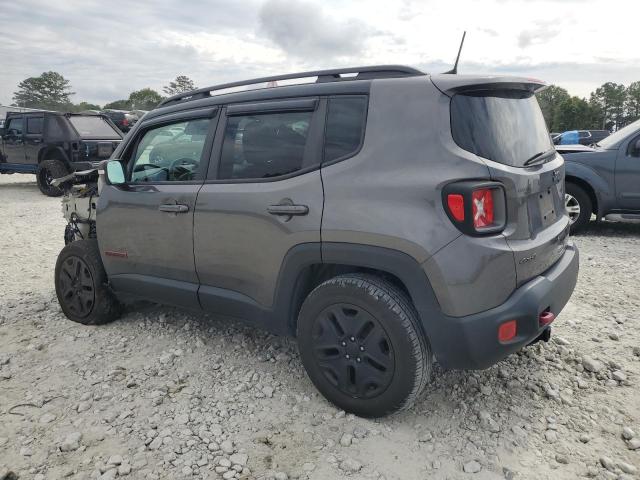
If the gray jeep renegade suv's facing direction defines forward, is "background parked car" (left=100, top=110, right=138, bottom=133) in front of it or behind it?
in front

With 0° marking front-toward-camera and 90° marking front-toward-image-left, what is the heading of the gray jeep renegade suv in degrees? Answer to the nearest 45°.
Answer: approximately 135°

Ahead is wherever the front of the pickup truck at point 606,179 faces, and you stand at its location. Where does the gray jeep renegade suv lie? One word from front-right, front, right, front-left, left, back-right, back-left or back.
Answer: front-left

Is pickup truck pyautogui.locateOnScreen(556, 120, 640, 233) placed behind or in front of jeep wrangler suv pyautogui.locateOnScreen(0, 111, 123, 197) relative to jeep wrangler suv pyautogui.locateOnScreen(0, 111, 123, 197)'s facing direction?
behind

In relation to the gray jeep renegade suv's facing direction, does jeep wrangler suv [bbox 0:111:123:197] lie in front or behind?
in front

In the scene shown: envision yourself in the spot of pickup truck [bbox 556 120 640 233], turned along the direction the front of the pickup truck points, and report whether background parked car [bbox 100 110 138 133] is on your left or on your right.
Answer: on your right

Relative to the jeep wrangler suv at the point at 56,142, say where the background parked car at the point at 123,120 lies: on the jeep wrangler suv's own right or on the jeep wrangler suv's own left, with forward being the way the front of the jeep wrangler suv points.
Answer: on the jeep wrangler suv's own right

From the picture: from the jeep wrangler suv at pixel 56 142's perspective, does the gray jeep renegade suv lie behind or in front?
behind

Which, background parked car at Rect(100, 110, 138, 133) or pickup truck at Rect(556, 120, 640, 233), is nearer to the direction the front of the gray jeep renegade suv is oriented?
the background parked car

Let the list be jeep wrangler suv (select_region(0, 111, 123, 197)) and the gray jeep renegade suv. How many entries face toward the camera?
0

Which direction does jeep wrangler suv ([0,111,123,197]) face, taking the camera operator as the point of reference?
facing away from the viewer and to the left of the viewer

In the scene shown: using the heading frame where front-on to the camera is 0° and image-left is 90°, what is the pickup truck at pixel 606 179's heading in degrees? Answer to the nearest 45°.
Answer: approximately 45°
